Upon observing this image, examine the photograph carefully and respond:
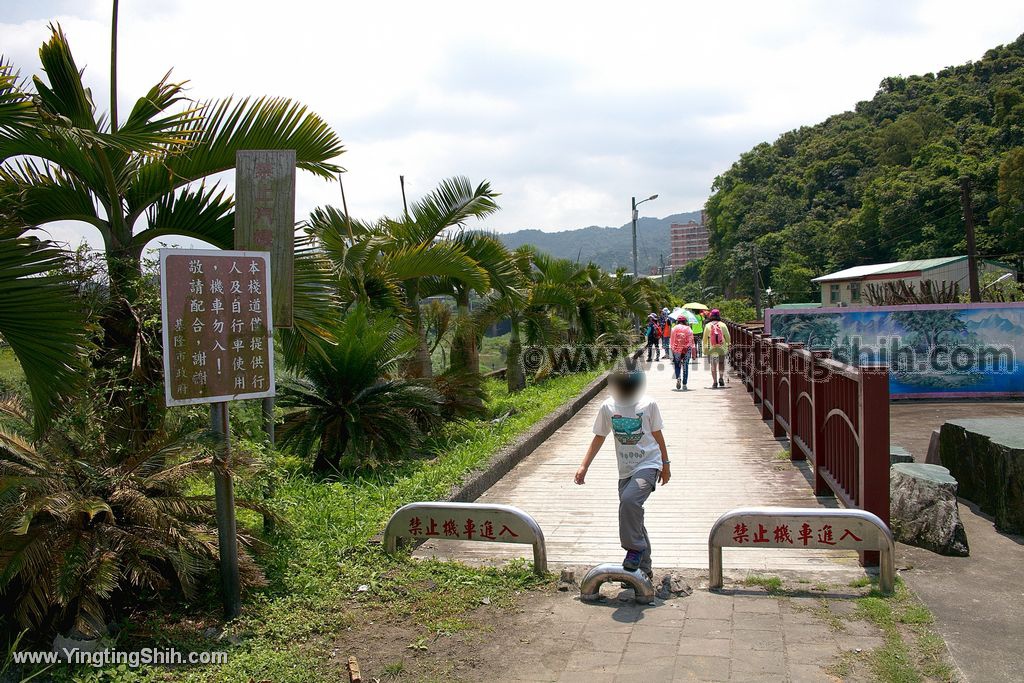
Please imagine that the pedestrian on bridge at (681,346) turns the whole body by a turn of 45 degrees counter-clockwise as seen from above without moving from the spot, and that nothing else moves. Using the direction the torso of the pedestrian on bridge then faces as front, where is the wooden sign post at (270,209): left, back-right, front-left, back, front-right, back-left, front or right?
back-left

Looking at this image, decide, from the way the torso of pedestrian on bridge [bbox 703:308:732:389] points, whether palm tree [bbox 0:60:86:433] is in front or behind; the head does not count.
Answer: behind

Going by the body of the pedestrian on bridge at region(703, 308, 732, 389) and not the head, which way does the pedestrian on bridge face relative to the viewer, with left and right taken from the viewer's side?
facing away from the viewer

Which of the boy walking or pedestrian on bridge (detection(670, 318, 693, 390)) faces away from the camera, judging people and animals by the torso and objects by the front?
the pedestrian on bridge

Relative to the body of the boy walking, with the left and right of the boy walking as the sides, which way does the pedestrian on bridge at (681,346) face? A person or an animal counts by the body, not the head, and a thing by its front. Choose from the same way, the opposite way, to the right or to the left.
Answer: the opposite way

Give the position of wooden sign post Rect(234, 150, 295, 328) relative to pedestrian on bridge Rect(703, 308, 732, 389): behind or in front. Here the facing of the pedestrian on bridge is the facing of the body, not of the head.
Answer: behind

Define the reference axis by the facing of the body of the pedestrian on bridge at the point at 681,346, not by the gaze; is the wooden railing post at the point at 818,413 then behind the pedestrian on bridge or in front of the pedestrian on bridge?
behind

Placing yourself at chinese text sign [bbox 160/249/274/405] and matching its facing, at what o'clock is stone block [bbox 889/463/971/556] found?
The stone block is roughly at 9 o'clock from the chinese text sign.

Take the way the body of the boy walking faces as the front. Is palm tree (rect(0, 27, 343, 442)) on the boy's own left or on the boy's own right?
on the boy's own right

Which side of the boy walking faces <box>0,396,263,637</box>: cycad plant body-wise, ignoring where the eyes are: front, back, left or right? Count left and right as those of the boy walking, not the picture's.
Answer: right

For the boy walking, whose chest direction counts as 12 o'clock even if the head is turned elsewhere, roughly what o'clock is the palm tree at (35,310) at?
The palm tree is roughly at 2 o'clock from the boy walking.

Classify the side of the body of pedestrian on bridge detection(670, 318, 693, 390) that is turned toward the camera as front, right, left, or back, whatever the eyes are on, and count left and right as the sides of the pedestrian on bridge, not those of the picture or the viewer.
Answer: back

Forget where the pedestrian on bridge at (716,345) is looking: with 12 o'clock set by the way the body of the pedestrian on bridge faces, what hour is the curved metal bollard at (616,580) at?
The curved metal bollard is roughly at 6 o'clock from the pedestrian on bridge.

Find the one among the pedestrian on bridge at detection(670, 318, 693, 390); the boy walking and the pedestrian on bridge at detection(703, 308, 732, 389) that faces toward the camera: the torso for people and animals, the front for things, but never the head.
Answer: the boy walking

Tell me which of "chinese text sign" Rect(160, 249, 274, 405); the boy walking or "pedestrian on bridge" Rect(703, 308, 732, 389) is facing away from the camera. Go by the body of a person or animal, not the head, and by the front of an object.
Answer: the pedestrian on bridge
